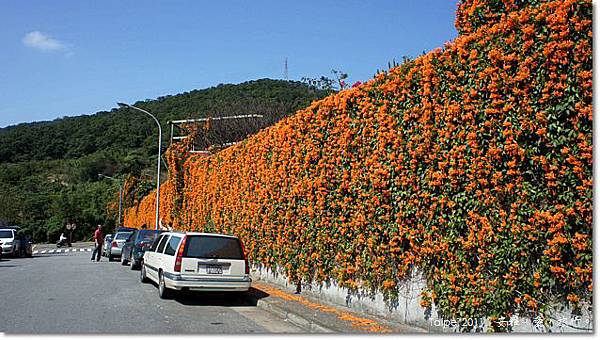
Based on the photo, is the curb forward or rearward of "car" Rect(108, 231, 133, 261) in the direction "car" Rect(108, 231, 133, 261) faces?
rearward

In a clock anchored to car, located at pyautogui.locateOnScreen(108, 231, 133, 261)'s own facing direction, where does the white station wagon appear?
The white station wagon is roughly at 6 o'clock from the car.

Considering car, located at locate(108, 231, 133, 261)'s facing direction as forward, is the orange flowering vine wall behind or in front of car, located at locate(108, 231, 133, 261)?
behind

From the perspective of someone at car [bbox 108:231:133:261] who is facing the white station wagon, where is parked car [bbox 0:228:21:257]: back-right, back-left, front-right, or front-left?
back-right

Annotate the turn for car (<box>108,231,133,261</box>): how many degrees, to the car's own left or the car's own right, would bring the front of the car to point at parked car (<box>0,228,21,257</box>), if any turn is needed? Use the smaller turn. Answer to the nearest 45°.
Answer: approximately 45° to the car's own left

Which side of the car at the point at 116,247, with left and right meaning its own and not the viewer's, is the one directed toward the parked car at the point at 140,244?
back

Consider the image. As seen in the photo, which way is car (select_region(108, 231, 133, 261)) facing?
away from the camera
